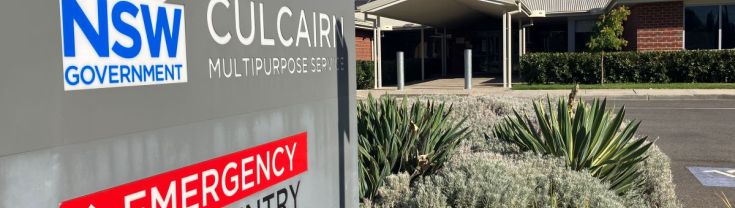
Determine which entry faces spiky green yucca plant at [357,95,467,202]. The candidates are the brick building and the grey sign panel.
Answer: the brick building

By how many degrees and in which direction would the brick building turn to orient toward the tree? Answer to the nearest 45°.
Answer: approximately 45° to its left

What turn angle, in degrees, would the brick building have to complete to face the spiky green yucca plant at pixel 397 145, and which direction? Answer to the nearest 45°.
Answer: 0° — it already faces it

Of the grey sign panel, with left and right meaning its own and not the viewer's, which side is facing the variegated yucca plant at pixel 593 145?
left

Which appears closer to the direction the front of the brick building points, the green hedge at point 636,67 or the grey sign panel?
the grey sign panel

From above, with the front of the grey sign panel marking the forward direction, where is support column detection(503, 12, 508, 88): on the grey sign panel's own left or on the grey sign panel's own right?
on the grey sign panel's own left

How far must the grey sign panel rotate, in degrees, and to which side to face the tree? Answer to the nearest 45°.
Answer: approximately 90° to its left

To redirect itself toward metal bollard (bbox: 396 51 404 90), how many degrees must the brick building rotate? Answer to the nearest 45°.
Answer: approximately 45° to its right

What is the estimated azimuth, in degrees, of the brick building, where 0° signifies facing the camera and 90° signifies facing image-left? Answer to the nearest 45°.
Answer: approximately 0°
